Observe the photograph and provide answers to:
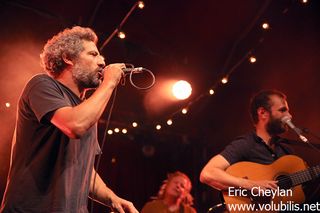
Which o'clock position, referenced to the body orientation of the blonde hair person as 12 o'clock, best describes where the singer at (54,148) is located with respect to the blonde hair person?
The singer is roughly at 2 o'clock from the blonde hair person.

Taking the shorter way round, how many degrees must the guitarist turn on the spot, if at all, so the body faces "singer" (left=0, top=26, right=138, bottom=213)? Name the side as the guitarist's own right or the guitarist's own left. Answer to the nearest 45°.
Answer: approximately 90° to the guitarist's own right

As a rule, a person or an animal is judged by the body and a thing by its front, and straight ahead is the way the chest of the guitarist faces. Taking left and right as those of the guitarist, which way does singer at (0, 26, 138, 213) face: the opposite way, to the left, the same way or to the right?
to the left

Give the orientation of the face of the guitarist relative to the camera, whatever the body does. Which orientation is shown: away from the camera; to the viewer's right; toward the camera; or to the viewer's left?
to the viewer's right

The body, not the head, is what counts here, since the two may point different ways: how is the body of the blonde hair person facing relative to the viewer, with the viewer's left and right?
facing the viewer and to the right of the viewer

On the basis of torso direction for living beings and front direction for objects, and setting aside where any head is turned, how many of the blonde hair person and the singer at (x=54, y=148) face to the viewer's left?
0

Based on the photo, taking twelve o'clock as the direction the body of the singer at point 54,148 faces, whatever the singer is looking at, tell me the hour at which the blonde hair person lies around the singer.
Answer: The blonde hair person is roughly at 10 o'clock from the singer.

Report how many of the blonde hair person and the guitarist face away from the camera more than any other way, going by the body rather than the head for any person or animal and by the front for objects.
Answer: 0

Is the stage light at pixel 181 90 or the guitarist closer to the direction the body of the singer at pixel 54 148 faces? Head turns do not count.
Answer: the guitarist

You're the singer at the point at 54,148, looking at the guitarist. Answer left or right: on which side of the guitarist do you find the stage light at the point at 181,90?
left

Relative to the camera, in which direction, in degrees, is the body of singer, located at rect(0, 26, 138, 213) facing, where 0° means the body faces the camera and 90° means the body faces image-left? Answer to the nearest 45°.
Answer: approximately 270°

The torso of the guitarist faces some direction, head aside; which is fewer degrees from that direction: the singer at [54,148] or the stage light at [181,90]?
the singer
